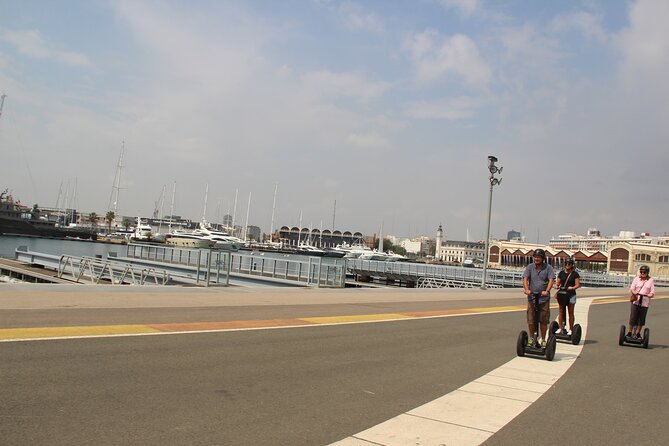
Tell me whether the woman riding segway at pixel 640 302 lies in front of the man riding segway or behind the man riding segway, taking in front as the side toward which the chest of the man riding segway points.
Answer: behind

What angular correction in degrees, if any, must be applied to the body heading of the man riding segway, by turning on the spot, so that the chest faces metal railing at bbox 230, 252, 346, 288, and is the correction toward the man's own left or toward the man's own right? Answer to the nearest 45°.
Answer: approximately 135° to the man's own right

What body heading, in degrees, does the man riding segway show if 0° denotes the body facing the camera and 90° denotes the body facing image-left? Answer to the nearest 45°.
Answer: approximately 0°

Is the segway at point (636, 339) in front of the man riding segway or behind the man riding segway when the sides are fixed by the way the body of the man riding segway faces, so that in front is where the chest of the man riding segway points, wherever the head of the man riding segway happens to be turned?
behind

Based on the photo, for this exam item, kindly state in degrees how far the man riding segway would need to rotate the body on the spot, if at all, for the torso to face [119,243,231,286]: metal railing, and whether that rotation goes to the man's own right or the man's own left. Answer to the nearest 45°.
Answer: approximately 135° to the man's own right
